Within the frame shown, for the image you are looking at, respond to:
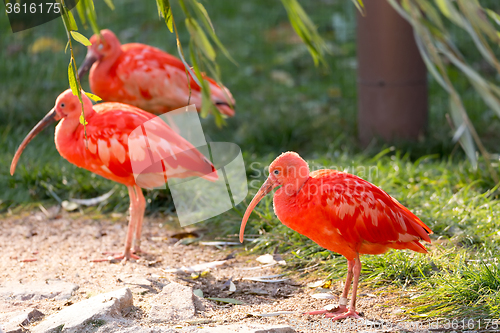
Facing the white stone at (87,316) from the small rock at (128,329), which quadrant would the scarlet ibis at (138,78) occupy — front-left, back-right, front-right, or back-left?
front-right

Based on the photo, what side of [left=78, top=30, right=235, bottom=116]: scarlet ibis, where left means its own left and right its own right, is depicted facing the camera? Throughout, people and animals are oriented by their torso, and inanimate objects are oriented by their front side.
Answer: left

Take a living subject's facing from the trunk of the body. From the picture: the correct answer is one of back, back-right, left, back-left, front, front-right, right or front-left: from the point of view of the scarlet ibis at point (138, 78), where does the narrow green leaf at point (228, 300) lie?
left

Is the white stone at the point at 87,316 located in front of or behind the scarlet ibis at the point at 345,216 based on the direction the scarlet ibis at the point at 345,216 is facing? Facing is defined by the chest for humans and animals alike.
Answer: in front

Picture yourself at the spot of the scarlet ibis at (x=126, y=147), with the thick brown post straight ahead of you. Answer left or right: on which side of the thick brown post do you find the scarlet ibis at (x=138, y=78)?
left

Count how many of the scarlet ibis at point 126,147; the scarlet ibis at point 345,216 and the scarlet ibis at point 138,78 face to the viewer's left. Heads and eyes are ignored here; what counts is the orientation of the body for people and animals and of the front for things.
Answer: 3

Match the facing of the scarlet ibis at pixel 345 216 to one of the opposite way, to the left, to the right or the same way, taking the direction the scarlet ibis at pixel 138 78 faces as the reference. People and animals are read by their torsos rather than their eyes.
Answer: the same way

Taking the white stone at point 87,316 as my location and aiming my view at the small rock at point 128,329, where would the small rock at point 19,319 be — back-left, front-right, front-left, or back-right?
back-right

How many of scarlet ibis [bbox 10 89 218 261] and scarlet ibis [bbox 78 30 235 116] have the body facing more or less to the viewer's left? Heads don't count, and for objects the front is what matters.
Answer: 2

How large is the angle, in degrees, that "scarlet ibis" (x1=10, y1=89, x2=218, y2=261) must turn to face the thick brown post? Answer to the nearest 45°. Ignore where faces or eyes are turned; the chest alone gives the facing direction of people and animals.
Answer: approximately 135° to its right

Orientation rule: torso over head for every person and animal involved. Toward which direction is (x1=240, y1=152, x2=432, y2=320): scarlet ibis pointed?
to the viewer's left

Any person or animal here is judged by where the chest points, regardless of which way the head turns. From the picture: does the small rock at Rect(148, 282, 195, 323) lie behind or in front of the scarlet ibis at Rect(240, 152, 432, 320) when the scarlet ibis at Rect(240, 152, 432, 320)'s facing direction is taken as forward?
in front

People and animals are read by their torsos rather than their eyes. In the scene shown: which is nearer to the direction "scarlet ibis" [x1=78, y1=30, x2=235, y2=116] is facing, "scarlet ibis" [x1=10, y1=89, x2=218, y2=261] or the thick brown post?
the scarlet ibis

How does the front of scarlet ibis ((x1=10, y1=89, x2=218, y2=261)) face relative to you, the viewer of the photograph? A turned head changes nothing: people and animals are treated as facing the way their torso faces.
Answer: facing to the left of the viewer

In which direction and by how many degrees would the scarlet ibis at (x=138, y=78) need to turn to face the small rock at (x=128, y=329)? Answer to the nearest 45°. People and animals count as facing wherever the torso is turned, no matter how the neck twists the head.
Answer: approximately 90° to its left
